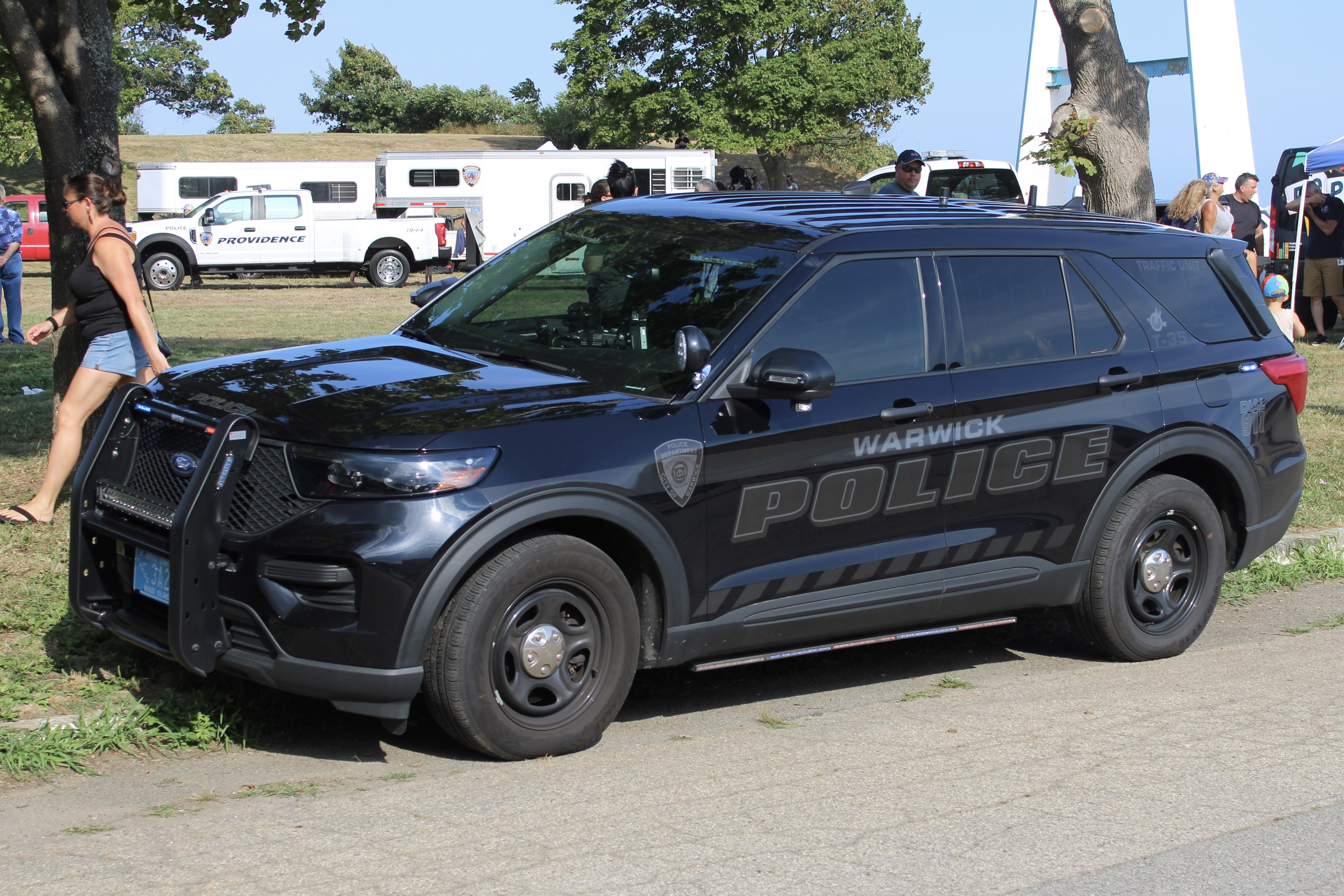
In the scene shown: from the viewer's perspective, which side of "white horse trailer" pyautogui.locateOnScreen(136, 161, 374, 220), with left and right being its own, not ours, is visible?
left

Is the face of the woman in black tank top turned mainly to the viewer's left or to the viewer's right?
to the viewer's left

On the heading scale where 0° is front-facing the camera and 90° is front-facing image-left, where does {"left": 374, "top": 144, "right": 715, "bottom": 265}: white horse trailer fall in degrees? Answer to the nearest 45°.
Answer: approximately 90°

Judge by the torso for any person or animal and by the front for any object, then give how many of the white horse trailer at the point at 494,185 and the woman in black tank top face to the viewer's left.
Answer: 2

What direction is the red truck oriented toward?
to the viewer's left

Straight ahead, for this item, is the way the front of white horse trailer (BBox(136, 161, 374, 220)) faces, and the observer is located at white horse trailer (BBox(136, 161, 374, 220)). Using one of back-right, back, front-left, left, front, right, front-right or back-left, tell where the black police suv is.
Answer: left

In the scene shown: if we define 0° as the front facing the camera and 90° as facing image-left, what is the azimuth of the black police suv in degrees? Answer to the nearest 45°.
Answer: approximately 45°

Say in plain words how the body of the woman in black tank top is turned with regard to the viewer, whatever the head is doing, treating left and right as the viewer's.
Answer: facing to the left of the viewer

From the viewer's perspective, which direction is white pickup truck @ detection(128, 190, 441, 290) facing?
to the viewer's left

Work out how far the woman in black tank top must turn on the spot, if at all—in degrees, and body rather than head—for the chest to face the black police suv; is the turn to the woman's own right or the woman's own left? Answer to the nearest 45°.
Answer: approximately 135° to the woman's own left
